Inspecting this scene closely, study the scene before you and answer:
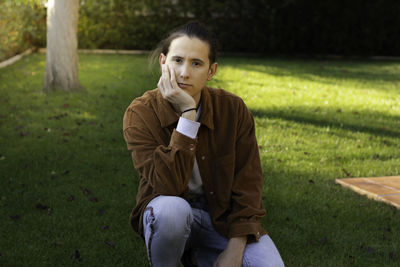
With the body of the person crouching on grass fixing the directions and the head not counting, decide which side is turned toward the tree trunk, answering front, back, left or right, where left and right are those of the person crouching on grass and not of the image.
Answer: back

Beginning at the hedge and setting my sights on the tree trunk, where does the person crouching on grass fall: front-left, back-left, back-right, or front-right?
front-left

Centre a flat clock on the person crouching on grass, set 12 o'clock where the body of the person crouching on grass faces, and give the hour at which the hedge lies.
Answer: The hedge is roughly at 6 o'clock from the person crouching on grass.

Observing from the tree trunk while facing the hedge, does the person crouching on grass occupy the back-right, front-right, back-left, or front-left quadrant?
back-right

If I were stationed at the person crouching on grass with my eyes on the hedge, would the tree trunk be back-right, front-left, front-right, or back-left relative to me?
front-left

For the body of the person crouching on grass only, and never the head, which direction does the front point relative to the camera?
toward the camera
